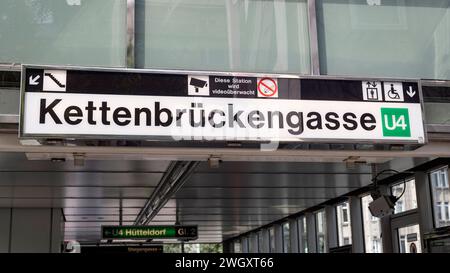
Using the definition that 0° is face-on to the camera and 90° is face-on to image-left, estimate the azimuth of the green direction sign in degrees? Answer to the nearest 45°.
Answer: approximately 0°

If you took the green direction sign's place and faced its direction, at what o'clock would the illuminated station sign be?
The illuminated station sign is roughly at 12 o'clock from the green direction sign.

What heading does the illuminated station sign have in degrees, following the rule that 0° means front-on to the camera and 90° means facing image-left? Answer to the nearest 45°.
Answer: approximately 0°

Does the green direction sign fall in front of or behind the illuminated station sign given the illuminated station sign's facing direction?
behind

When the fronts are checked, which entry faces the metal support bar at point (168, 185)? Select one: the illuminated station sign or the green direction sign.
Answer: the green direction sign

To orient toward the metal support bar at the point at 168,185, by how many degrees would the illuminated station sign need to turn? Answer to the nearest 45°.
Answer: approximately 180°

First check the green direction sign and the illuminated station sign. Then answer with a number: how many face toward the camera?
2
